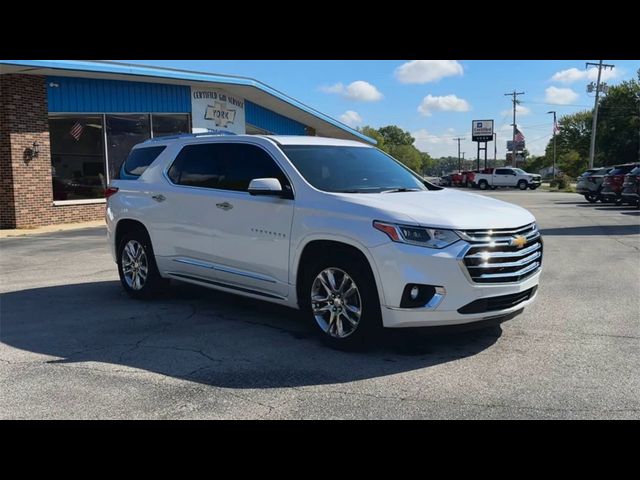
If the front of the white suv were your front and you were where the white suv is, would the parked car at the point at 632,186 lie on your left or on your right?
on your left

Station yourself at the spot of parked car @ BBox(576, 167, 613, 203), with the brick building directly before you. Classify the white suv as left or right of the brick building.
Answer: left

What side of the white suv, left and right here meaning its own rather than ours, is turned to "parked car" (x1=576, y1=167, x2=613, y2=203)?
left

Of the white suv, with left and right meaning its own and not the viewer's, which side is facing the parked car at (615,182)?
left

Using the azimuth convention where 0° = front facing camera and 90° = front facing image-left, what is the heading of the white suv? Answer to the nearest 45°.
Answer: approximately 315°
